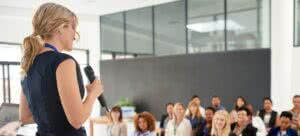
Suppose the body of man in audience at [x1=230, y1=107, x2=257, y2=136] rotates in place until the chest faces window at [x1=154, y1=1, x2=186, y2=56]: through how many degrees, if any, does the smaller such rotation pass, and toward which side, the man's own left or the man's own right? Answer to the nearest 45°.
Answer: approximately 90° to the man's own right

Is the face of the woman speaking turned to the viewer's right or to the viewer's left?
to the viewer's right

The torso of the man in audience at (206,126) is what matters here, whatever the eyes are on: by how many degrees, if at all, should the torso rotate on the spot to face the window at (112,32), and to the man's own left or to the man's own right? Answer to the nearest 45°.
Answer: approximately 90° to the man's own right

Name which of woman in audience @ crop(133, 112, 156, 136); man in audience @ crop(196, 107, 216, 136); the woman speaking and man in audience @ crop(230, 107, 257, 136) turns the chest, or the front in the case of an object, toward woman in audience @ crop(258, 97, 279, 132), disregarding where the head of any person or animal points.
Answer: the woman speaking

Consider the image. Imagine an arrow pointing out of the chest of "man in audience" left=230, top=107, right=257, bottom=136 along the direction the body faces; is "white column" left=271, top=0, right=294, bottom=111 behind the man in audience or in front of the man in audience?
behind

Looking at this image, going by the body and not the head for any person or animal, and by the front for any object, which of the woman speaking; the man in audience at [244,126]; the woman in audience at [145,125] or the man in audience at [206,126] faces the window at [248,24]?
the woman speaking

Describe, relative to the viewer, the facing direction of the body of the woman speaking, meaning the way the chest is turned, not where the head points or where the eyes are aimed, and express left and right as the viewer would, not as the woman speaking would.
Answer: facing away from the viewer and to the right of the viewer

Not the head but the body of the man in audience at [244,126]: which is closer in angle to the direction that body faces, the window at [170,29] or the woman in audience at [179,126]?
the woman in audience

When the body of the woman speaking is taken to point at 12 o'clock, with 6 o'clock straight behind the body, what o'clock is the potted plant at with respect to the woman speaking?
The potted plant is roughly at 11 o'clock from the woman speaking.
